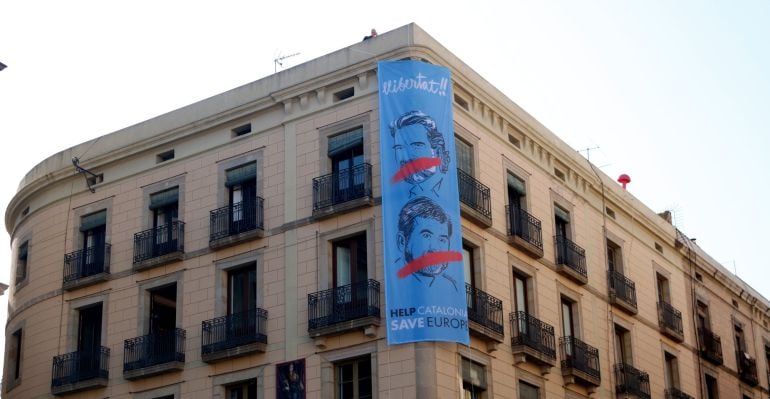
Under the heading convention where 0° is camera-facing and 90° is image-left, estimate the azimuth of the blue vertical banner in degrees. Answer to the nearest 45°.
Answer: approximately 0°
